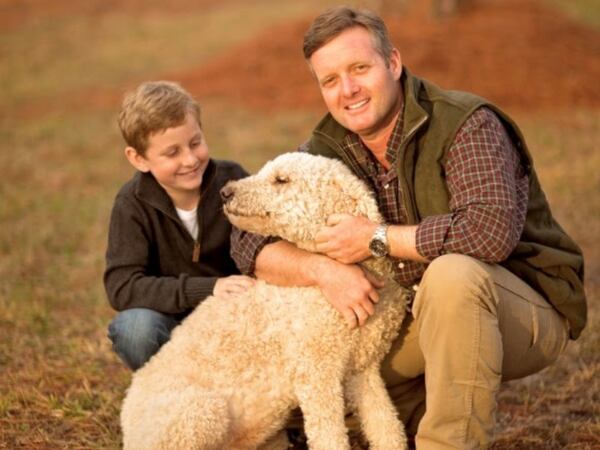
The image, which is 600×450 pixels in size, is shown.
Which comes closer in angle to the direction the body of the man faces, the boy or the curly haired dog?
the curly haired dog

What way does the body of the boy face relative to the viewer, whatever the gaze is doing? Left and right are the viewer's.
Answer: facing the viewer and to the right of the viewer

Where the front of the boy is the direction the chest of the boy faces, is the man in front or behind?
in front

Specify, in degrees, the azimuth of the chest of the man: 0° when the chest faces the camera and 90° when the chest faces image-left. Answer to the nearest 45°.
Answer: approximately 45°

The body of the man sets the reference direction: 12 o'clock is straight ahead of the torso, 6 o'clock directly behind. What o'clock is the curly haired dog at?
The curly haired dog is roughly at 1 o'clock from the man.

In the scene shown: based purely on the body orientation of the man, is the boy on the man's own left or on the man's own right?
on the man's own right

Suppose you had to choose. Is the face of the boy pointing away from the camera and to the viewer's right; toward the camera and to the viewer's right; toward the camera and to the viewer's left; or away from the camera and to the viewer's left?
toward the camera and to the viewer's right
